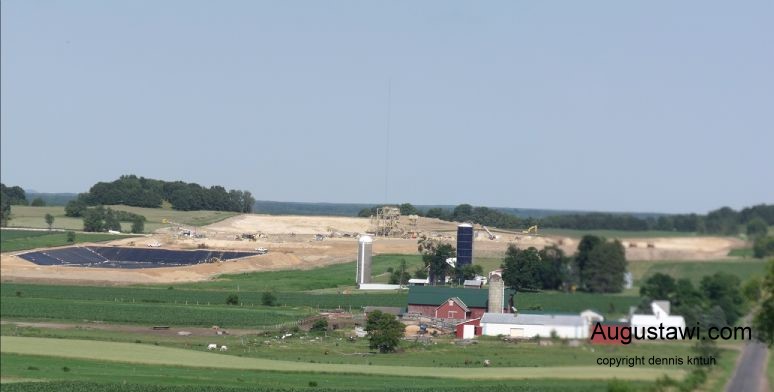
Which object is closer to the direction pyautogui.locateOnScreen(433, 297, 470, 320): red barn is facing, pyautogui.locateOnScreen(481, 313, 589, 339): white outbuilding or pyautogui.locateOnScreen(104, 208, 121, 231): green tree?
the white outbuilding

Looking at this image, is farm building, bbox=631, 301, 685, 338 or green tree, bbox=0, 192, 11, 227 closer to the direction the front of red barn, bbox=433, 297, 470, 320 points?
the farm building

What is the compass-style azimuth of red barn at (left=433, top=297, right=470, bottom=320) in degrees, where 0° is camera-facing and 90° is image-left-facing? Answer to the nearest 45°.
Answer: approximately 0°

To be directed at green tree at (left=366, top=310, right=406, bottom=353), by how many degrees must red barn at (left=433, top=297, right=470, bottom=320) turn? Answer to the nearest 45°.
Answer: approximately 45° to its right
